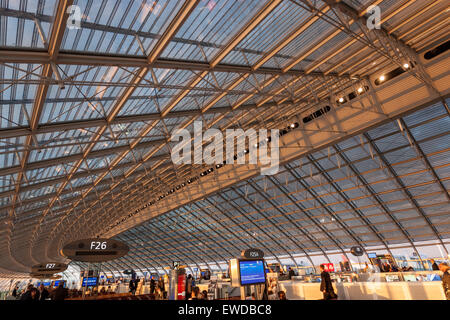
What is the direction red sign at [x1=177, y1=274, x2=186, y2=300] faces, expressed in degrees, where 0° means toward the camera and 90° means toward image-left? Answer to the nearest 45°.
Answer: approximately 0°

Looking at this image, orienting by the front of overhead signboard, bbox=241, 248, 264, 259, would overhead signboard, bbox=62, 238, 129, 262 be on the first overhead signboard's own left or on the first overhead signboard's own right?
on the first overhead signboard's own right

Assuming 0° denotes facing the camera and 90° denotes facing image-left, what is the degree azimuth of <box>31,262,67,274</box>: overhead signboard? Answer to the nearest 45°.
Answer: approximately 0°
